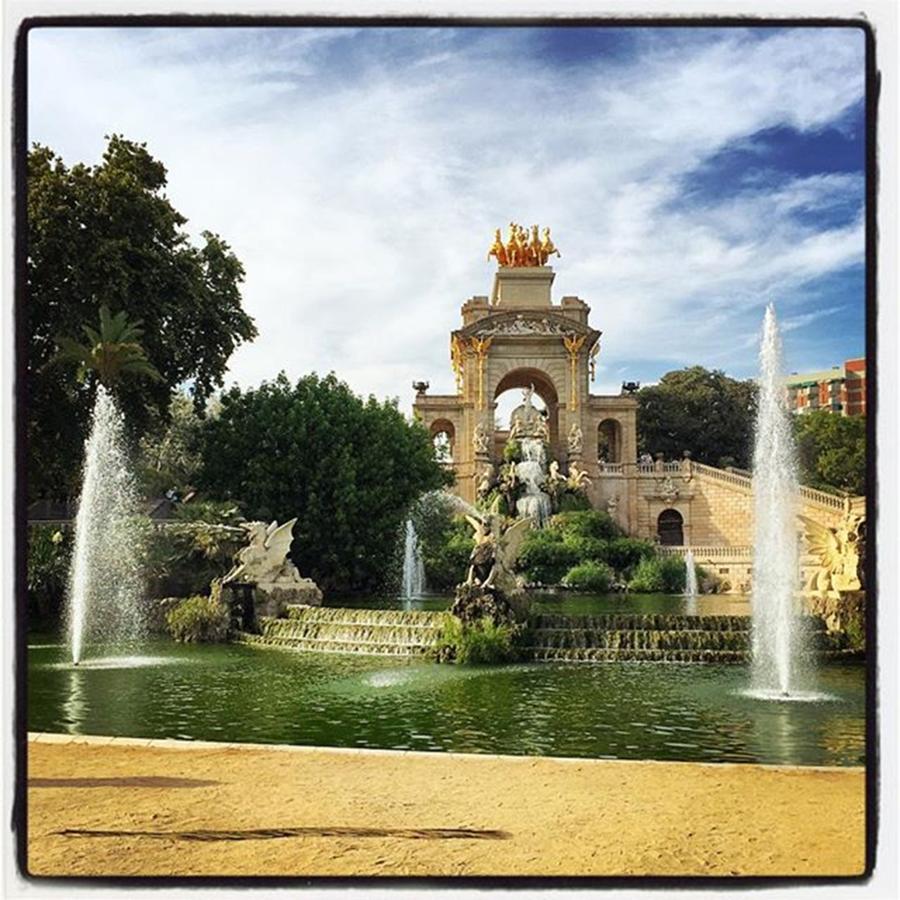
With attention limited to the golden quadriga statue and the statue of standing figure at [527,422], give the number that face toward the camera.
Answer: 2
